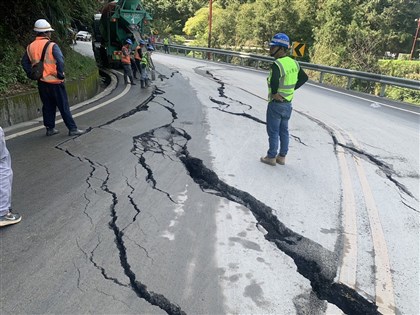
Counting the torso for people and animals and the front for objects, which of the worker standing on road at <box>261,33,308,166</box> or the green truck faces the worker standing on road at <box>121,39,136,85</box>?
the worker standing on road at <box>261,33,308,166</box>

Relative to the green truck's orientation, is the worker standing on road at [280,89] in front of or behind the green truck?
behind

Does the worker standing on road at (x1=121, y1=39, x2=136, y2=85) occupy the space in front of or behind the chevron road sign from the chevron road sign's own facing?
in front

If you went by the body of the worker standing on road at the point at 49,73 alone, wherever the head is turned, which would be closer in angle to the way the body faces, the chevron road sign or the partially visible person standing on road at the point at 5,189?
the chevron road sign

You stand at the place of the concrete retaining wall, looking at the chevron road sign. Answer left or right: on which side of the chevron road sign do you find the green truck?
left

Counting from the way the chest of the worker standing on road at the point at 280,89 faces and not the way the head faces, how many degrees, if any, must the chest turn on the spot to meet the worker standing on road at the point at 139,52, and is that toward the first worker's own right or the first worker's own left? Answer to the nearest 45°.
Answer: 0° — they already face them

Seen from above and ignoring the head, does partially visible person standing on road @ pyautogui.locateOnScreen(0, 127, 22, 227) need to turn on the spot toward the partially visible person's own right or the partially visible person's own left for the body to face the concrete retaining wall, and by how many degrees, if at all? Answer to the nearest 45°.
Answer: approximately 90° to the partially visible person's own left

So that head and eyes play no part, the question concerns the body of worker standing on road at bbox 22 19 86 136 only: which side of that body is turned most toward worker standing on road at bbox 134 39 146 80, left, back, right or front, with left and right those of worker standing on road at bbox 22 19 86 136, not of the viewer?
front

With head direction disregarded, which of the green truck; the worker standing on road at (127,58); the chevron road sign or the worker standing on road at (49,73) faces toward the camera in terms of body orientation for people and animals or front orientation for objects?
the chevron road sign

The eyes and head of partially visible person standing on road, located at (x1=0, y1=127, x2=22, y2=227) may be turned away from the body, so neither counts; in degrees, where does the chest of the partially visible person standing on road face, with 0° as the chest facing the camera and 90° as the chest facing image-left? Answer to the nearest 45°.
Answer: approximately 270°

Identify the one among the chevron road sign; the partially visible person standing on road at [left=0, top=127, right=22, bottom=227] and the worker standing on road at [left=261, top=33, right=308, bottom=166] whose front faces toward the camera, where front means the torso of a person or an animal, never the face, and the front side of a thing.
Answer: the chevron road sign

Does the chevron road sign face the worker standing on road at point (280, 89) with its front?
yes
